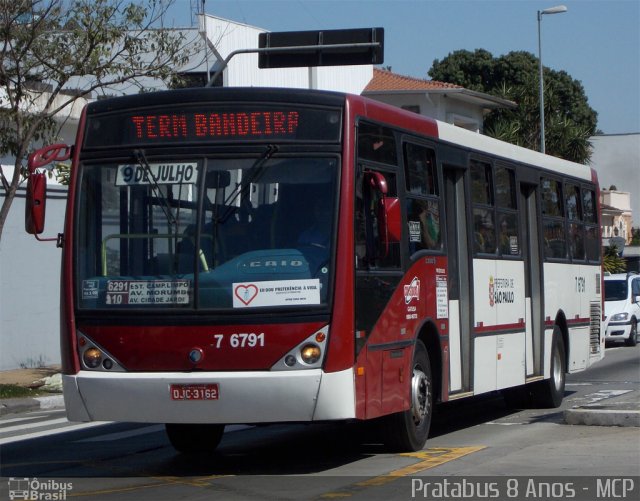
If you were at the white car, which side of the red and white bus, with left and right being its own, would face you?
back

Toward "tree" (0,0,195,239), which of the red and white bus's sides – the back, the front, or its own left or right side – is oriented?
right

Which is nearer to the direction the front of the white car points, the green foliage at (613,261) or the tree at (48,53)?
the tree

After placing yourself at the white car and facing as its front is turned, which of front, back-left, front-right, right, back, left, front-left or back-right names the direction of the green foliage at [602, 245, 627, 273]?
back-right

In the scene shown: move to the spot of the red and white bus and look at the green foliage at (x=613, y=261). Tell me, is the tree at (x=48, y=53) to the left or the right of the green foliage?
left

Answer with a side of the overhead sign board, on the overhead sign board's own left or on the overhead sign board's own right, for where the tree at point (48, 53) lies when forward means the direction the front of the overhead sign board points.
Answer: on the overhead sign board's own left

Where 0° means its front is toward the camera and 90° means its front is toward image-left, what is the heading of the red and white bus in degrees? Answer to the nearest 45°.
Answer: approximately 45°

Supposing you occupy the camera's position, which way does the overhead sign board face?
facing away from the viewer

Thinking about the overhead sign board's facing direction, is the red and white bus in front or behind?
behind

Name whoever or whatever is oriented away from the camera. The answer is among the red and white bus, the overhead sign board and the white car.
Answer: the overhead sign board

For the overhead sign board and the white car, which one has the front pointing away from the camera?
the overhead sign board

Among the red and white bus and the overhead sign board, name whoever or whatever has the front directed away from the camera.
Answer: the overhead sign board

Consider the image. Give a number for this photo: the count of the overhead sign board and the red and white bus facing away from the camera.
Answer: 1

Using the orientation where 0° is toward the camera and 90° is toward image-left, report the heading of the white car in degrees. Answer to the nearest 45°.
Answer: approximately 45°
